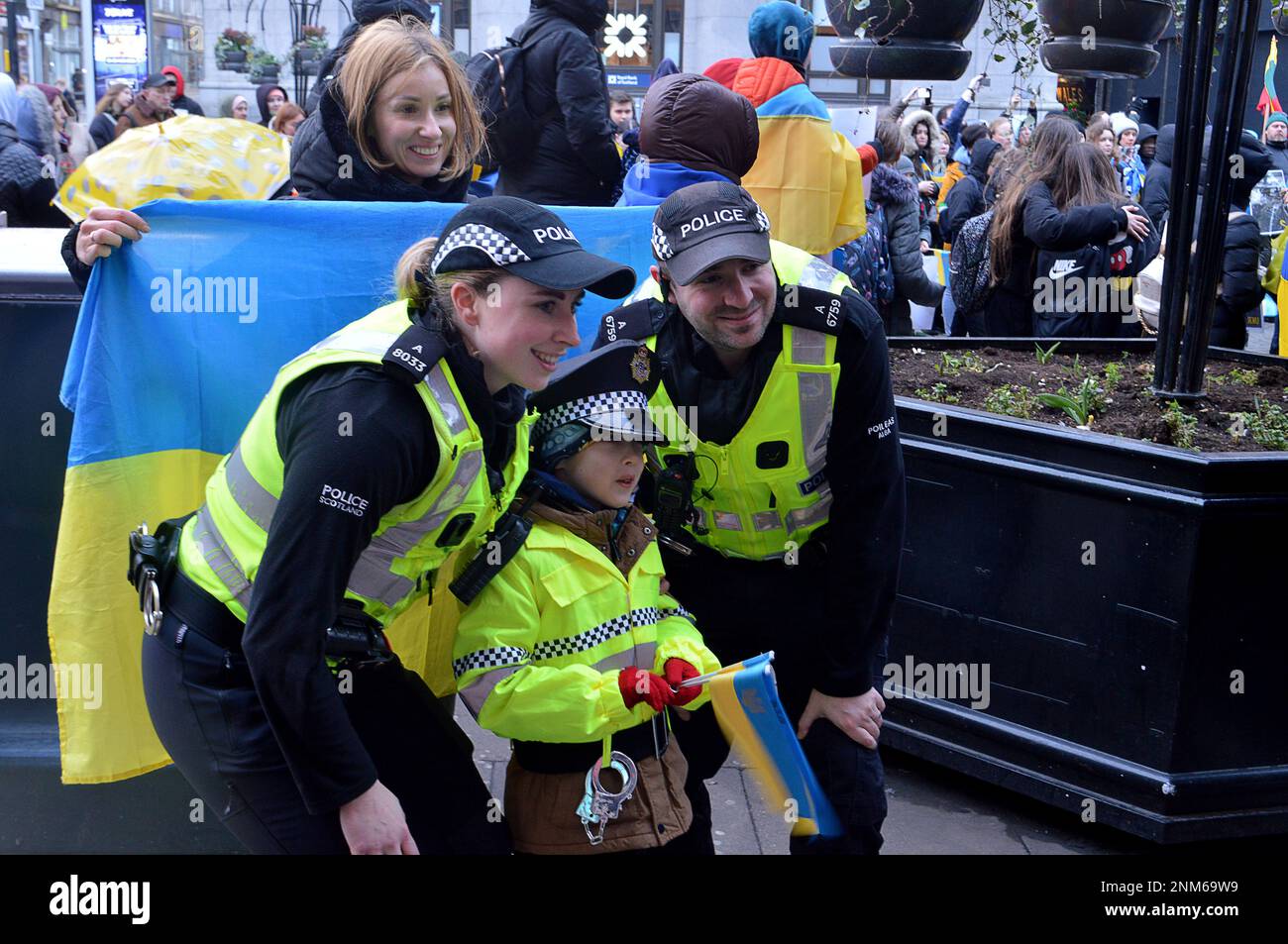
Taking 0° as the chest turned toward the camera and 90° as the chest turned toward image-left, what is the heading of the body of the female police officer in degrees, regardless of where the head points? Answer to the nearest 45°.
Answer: approximately 315°

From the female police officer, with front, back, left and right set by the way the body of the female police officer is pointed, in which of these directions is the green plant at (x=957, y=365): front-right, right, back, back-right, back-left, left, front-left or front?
left

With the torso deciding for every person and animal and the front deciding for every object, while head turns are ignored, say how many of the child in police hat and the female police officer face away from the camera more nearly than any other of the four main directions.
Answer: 0

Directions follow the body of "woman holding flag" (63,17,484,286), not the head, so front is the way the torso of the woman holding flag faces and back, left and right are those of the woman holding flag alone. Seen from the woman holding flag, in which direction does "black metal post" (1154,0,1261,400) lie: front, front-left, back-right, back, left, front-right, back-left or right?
front-left

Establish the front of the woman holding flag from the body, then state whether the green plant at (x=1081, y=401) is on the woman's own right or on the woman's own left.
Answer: on the woman's own left

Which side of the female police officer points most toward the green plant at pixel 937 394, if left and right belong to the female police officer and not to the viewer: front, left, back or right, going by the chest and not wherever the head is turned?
left

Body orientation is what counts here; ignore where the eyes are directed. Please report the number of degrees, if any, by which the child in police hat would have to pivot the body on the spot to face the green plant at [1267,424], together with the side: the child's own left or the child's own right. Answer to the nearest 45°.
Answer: approximately 90° to the child's own left

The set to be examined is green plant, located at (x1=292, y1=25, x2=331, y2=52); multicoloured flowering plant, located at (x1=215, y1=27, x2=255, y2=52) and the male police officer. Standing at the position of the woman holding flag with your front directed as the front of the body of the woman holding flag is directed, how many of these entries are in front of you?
1

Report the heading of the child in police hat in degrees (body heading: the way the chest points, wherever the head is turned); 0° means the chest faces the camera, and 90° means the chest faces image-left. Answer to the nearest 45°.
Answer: approximately 315°

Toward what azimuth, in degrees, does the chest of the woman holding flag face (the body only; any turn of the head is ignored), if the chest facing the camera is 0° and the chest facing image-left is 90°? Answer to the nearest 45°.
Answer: approximately 315°
